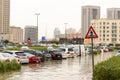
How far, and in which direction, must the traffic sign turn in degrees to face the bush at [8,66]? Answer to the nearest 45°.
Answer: approximately 135° to its right

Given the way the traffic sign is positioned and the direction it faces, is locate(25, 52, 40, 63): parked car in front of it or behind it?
behind

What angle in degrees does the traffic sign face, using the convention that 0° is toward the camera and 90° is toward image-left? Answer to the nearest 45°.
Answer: approximately 0°
